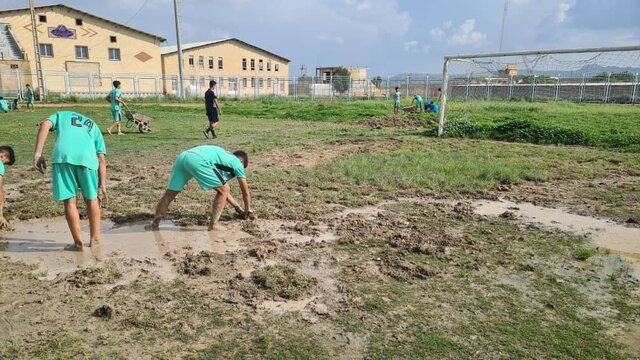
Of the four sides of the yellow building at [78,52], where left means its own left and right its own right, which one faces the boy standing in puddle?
front

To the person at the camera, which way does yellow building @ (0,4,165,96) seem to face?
facing the viewer

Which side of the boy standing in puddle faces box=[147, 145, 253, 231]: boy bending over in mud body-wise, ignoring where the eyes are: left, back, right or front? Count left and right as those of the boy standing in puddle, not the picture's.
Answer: right

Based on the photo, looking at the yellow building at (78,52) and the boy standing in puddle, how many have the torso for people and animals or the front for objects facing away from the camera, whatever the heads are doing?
1

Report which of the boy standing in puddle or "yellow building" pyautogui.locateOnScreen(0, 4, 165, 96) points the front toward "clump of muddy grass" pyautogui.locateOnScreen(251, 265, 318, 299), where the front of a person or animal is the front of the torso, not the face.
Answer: the yellow building

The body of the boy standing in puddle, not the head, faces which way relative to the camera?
away from the camera

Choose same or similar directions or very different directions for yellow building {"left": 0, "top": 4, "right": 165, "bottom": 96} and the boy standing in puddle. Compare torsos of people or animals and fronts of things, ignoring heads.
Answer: very different directions

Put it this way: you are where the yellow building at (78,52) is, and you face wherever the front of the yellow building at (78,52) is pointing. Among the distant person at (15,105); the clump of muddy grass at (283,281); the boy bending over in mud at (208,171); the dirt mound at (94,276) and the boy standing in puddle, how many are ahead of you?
5

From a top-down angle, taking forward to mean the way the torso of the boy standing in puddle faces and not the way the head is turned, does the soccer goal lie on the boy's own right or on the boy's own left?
on the boy's own right

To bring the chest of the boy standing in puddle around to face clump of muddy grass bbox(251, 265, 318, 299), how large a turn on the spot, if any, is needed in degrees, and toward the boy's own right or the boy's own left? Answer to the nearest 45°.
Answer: approximately 135° to the boy's own right

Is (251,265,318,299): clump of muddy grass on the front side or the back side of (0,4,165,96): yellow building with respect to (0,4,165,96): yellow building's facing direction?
on the front side

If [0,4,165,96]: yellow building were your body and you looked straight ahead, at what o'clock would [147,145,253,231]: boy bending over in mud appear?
The boy bending over in mud is roughly at 12 o'clock from the yellow building.

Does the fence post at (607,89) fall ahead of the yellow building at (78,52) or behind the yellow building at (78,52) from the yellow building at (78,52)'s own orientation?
ahead
